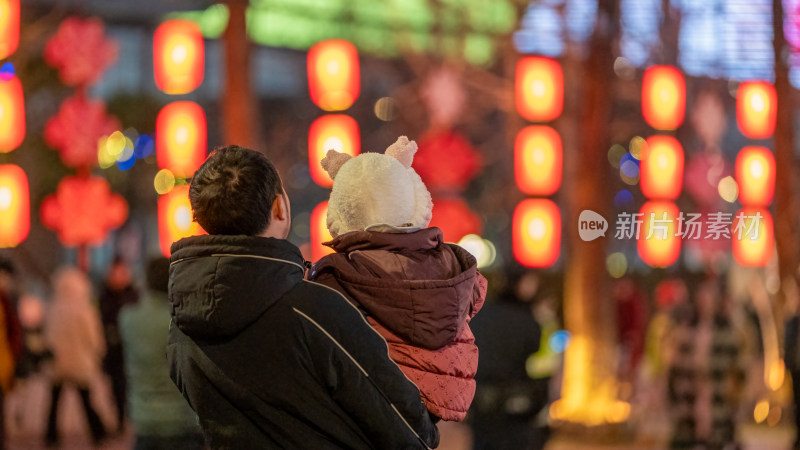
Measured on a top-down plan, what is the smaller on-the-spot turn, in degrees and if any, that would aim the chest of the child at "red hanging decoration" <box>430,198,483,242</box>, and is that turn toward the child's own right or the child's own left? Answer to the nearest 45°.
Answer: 0° — they already face it

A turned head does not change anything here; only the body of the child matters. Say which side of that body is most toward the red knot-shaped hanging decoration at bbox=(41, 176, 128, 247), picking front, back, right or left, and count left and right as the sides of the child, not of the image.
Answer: front

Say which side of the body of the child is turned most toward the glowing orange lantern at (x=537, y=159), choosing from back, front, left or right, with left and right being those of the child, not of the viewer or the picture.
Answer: front

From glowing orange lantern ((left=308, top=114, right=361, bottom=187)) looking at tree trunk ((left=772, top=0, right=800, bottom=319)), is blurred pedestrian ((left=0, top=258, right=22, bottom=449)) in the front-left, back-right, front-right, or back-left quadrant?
back-right

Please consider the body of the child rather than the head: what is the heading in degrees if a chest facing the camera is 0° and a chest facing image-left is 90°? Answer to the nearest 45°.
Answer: approximately 180°

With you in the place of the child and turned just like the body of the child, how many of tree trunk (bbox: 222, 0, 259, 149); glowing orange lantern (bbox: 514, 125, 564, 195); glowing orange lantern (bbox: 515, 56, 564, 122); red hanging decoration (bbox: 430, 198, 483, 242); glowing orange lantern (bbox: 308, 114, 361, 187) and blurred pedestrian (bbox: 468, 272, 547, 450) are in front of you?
6

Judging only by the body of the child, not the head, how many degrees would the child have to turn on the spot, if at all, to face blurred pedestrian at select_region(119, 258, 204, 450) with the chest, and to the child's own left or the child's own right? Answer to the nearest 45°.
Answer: approximately 45° to the child's own left

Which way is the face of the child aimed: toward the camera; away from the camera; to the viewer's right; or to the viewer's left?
away from the camera

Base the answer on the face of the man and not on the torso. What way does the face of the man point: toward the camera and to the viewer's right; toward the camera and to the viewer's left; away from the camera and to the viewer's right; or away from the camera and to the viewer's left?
away from the camera and to the viewer's right

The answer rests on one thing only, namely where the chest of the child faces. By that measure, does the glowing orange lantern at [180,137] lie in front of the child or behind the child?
in front

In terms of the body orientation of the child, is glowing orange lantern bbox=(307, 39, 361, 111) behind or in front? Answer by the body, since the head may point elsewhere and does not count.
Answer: in front

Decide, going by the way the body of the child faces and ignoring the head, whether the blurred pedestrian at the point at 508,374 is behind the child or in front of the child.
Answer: in front
